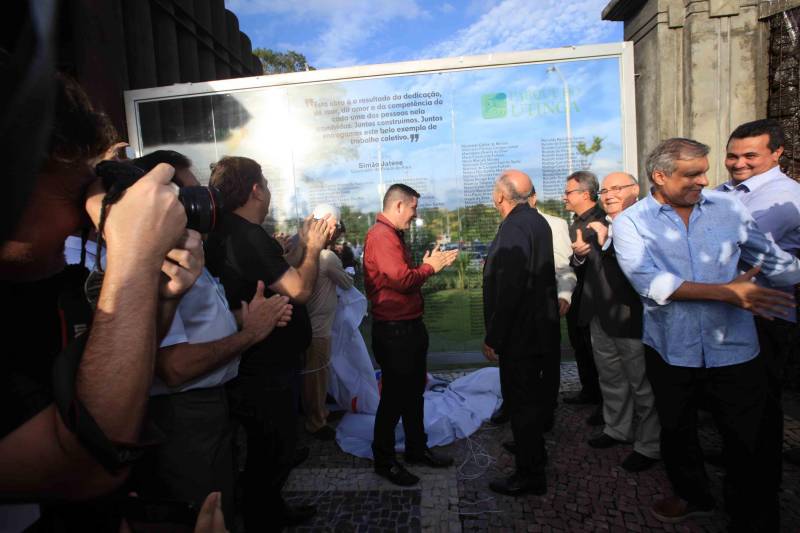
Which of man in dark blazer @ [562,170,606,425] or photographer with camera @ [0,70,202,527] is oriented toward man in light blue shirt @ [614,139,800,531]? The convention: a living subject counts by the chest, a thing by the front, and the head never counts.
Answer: the photographer with camera

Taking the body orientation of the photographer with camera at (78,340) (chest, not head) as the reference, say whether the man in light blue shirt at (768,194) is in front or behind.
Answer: in front

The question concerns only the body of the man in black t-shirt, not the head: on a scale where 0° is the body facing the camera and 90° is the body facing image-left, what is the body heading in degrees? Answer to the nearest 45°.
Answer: approximately 225°

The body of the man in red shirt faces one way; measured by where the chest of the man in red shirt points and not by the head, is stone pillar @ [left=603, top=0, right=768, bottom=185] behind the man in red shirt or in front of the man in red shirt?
in front

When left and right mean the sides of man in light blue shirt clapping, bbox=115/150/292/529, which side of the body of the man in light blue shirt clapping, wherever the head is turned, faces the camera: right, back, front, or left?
right

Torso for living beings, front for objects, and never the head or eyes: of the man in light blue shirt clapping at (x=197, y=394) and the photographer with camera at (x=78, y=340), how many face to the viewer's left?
0

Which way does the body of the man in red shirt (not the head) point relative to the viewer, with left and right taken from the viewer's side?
facing to the right of the viewer

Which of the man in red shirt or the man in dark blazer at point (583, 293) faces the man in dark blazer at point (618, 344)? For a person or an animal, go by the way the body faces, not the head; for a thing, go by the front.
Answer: the man in red shirt

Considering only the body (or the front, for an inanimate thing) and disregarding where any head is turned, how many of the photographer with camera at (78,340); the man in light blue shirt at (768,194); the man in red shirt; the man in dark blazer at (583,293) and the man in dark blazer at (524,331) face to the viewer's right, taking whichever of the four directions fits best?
2

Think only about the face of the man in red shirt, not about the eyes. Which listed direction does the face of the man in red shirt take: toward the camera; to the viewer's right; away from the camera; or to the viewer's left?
to the viewer's right

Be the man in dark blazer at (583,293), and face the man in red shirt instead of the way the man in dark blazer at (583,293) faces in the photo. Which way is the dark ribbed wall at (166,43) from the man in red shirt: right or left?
right

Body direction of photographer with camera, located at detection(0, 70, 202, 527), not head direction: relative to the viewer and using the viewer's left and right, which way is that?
facing to the right of the viewer

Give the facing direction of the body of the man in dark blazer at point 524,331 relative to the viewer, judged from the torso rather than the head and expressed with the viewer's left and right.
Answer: facing away from the viewer and to the left of the viewer

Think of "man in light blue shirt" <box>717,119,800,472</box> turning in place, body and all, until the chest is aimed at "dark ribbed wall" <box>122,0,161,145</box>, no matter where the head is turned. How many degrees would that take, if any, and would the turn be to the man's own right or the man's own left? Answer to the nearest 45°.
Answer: approximately 45° to the man's own right
